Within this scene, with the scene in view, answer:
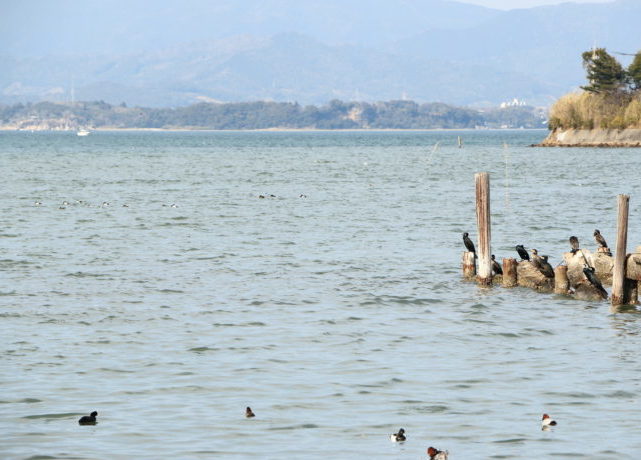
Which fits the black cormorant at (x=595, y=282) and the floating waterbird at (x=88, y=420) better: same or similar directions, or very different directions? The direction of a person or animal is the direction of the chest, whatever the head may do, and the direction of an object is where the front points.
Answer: very different directions

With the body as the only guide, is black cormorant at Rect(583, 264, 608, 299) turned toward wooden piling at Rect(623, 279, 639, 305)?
no

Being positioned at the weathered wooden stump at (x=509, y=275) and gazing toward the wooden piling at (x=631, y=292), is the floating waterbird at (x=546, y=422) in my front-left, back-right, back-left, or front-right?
front-right

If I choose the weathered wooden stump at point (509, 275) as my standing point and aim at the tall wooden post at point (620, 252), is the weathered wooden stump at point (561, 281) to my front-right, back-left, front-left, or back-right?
front-left

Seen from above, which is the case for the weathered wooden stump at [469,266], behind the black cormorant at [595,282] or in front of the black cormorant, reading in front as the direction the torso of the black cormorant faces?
in front

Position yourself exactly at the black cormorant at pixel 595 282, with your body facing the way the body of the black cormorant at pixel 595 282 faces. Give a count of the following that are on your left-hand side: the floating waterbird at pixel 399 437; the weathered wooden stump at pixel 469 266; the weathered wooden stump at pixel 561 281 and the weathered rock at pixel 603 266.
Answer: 1

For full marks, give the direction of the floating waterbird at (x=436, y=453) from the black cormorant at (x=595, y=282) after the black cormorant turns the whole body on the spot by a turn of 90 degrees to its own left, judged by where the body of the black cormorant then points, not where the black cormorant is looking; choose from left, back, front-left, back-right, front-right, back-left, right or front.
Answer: front

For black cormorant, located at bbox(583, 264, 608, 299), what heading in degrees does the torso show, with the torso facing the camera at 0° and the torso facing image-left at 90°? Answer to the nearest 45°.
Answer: approximately 90°

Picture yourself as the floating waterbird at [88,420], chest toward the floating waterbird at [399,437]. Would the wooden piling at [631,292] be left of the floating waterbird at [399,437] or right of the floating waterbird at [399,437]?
left
